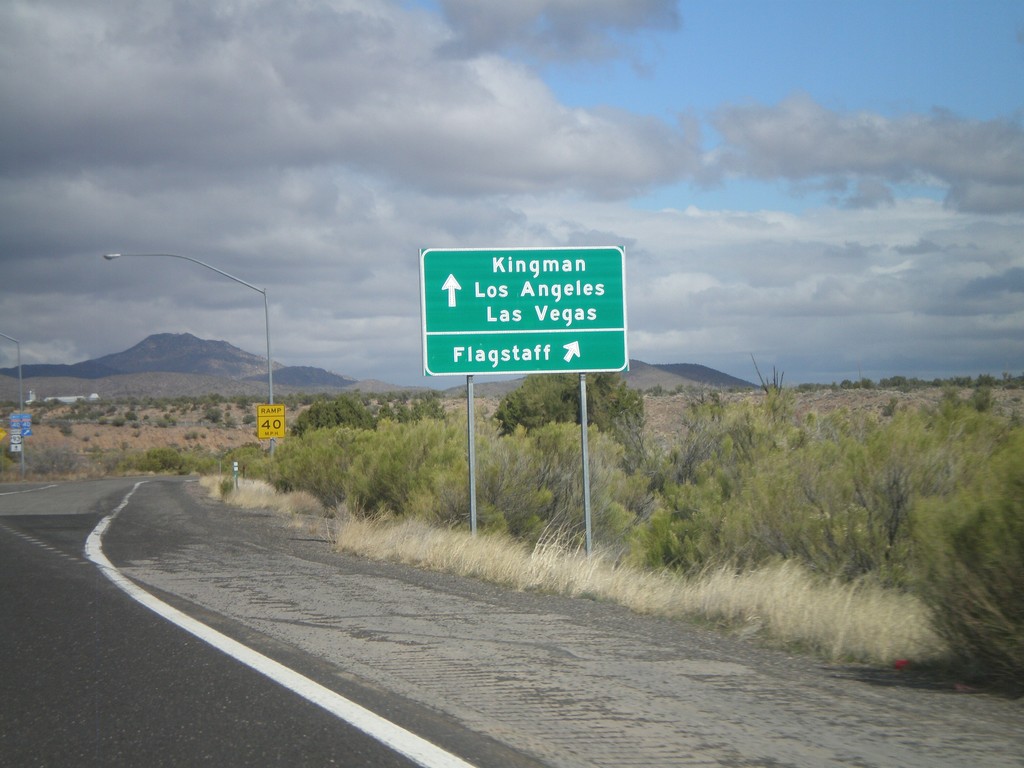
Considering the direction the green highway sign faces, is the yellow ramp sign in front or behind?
behind

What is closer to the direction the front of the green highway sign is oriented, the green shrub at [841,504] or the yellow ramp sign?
the green shrub

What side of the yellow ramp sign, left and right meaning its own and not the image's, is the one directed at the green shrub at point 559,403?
left

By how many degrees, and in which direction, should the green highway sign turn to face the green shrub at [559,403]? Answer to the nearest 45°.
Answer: approximately 180°

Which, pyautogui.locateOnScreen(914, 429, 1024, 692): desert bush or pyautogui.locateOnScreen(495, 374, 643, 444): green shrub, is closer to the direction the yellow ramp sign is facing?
the desert bush

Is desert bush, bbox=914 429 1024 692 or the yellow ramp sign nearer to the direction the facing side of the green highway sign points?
the desert bush

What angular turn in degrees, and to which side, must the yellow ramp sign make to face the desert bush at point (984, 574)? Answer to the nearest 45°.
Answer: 0° — it already faces it

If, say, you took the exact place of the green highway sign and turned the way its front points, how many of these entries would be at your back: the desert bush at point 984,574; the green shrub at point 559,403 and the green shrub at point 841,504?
1

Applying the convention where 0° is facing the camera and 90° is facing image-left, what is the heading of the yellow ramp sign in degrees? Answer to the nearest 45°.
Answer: approximately 0°

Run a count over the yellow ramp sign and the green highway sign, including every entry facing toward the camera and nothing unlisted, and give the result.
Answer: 2

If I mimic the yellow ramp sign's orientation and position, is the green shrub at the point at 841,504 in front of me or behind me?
in front

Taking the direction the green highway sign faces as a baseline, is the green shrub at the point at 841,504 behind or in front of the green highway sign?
in front
